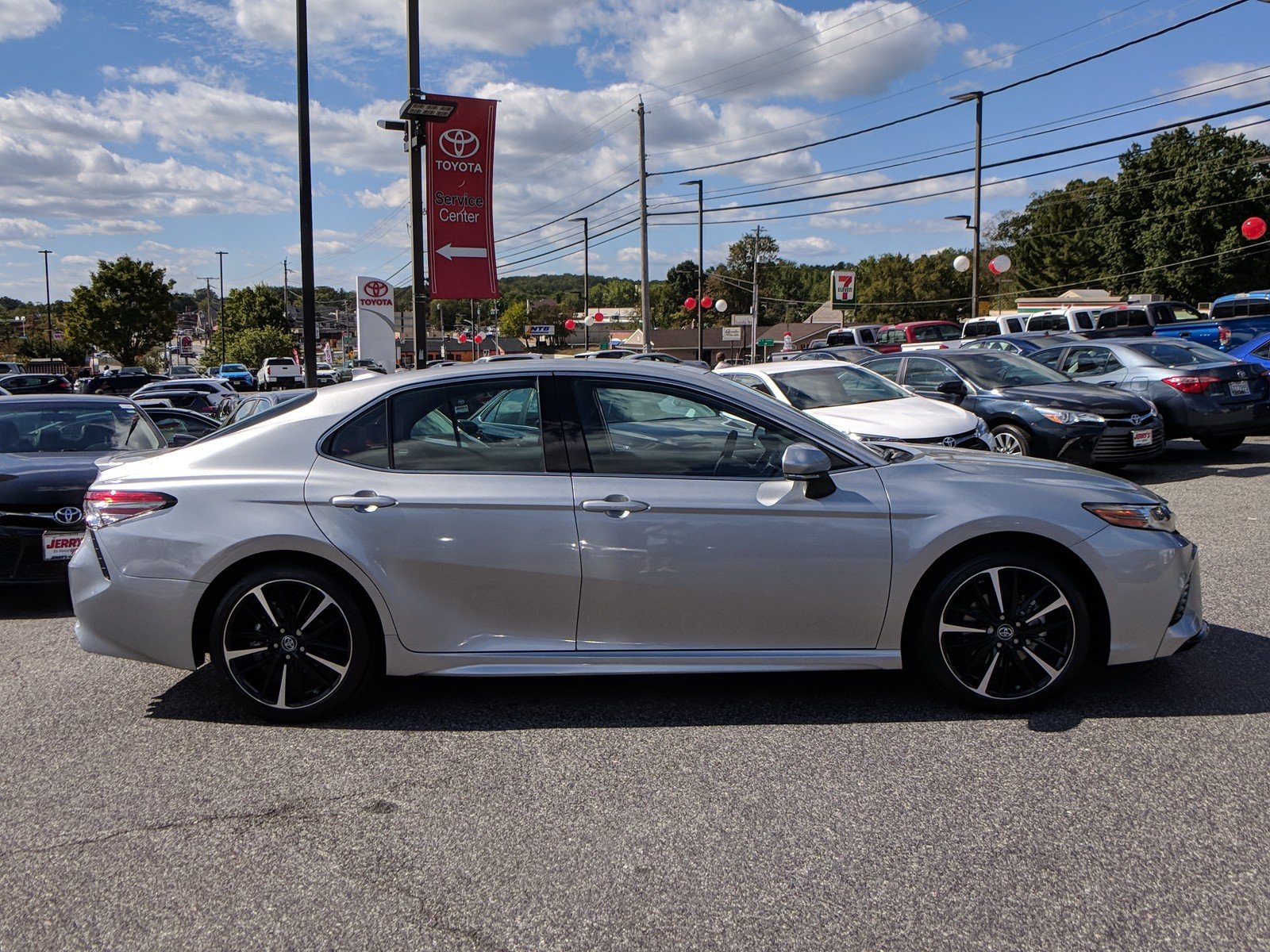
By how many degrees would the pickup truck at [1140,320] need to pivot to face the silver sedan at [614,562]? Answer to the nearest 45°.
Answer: approximately 135° to its right

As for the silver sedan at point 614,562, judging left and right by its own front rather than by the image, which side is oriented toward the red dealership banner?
left

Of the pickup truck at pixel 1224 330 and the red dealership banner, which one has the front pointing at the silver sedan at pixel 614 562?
the red dealership banner

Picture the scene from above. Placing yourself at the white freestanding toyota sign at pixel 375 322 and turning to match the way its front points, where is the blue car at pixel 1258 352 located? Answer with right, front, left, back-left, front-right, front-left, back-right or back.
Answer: front-left

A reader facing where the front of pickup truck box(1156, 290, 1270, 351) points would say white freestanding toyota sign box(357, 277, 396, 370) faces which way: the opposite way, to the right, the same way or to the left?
to the right

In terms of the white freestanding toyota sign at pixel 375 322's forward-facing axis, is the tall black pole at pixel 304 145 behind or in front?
in front

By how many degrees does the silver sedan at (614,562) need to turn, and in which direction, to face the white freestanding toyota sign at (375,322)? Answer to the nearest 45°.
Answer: approximately 90° to its left

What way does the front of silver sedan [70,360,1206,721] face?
to the viewer's right
